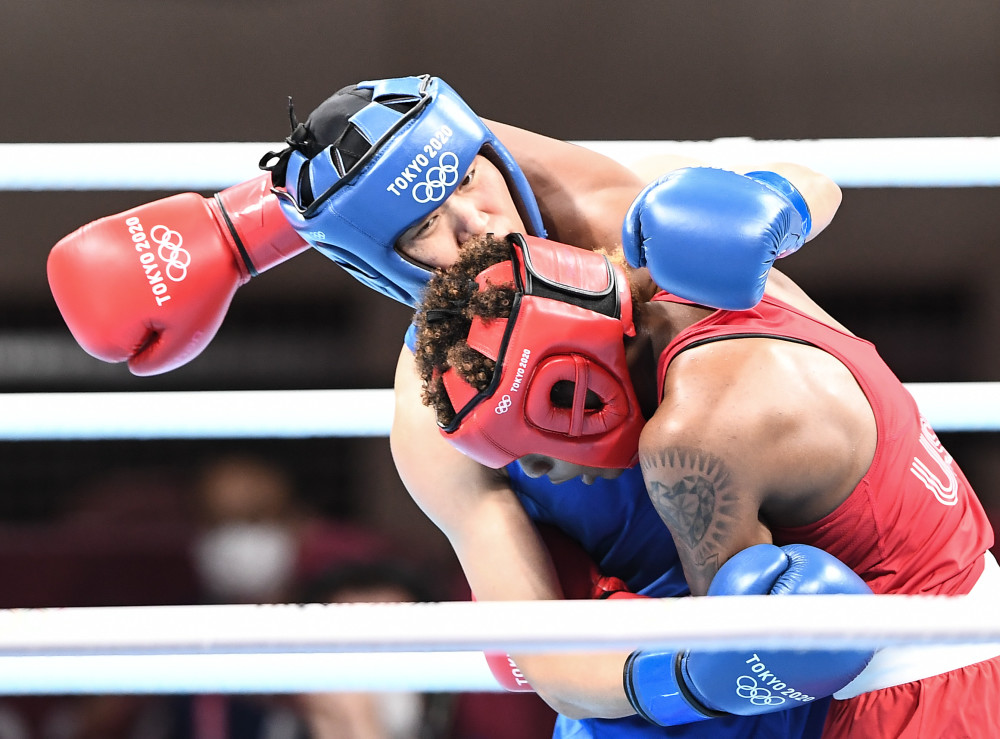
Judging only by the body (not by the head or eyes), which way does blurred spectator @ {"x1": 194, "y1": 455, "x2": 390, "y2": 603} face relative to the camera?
toward the camera

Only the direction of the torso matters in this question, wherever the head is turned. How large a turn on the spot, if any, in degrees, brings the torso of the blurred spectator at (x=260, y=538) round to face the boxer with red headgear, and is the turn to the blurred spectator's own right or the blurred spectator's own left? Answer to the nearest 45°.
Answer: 0° — they already face them
